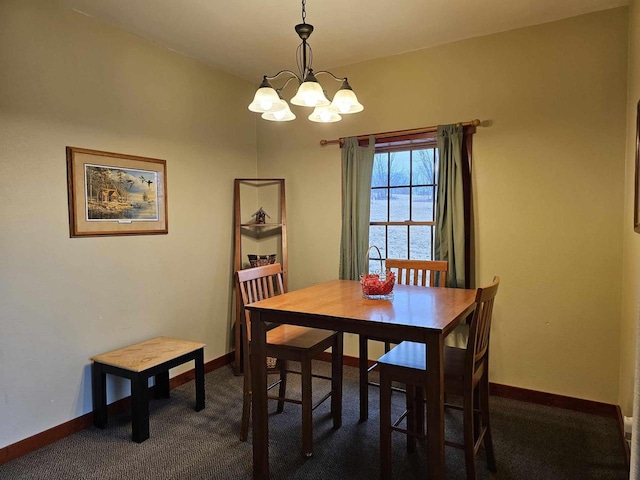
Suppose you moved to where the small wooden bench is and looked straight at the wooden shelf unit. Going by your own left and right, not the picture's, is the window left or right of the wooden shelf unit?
right

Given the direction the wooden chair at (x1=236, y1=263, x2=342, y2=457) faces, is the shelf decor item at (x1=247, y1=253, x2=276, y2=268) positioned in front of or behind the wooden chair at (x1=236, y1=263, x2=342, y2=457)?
behind

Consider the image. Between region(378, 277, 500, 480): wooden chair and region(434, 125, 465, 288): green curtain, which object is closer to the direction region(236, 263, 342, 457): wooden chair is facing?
the wooden chair

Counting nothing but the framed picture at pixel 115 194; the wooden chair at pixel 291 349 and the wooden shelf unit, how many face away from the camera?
0

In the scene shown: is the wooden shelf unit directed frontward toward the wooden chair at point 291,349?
yes

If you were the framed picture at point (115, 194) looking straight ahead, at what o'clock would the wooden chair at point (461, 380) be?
The wooden chair is roughly at 12 o'clock from the framed picture.

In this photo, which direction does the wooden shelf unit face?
toward the camera

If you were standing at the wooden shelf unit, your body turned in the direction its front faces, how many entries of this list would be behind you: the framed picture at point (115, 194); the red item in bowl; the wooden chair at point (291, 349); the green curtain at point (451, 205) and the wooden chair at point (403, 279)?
0

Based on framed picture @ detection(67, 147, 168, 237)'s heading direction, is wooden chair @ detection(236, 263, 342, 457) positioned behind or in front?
in front

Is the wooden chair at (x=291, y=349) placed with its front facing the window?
no

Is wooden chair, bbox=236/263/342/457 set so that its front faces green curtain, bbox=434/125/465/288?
no

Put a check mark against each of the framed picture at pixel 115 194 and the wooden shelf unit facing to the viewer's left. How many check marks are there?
0

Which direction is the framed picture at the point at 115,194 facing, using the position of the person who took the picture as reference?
facing the viewer and to the right of the viewer

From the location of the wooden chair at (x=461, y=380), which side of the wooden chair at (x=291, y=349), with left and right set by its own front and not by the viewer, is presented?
front

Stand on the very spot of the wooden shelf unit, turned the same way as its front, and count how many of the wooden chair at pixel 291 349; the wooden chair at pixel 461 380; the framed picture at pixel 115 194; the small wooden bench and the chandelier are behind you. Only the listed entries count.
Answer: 0

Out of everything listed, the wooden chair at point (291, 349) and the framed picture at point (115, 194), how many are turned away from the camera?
0

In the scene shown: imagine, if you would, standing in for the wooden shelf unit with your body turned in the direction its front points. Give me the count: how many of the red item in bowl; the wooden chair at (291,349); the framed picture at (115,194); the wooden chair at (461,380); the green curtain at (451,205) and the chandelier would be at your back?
0

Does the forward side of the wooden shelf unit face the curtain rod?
no
